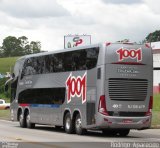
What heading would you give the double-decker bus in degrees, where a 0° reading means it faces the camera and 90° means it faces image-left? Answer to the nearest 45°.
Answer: approximately 135°
